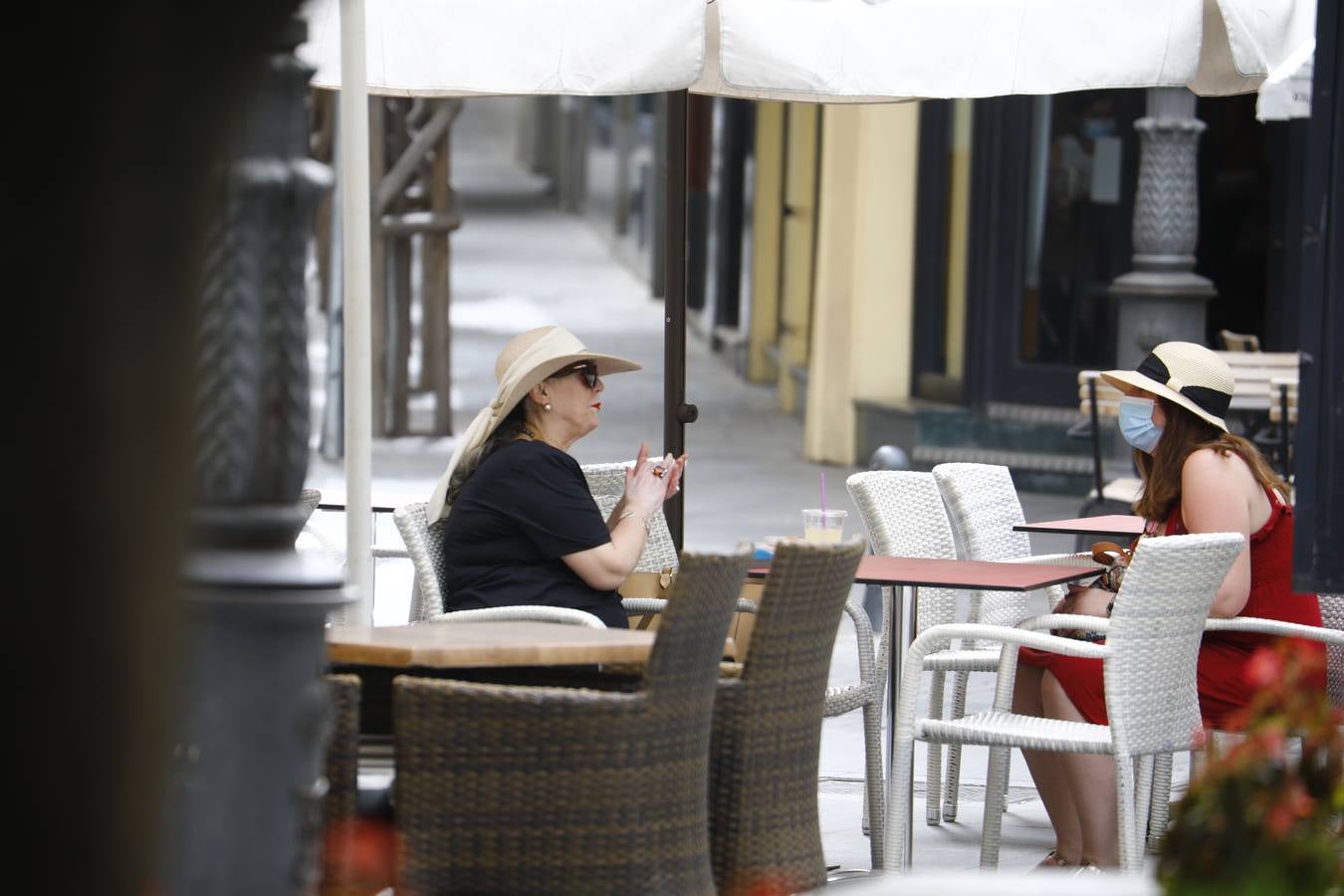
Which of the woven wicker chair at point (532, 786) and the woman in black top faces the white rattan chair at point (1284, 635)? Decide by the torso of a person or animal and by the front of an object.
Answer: the woman in black top

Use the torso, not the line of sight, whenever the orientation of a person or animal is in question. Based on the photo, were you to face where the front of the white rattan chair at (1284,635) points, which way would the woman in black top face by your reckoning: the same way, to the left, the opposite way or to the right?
the opposite way

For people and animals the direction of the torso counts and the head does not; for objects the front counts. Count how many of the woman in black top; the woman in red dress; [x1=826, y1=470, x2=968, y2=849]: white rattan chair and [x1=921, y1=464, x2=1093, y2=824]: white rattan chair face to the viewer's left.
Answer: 1

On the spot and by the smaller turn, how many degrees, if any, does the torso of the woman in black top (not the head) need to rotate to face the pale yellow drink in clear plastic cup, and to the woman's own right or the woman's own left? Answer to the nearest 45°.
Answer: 0° — they already face it

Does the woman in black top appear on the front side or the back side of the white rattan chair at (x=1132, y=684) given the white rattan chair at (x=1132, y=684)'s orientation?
on the front side

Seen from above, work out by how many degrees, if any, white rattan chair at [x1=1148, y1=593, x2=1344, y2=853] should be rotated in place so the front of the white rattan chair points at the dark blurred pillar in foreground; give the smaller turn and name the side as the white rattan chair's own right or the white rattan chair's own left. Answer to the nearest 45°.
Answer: approximately 90° to the white rattan chair's own left

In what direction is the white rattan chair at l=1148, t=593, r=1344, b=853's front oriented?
to the viewer's left

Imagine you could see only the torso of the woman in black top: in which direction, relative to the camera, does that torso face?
to the viewer's right

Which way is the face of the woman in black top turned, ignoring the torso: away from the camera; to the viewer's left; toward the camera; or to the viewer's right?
to the viewer's right

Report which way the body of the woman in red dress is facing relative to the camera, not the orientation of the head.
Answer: to the viewer's left
